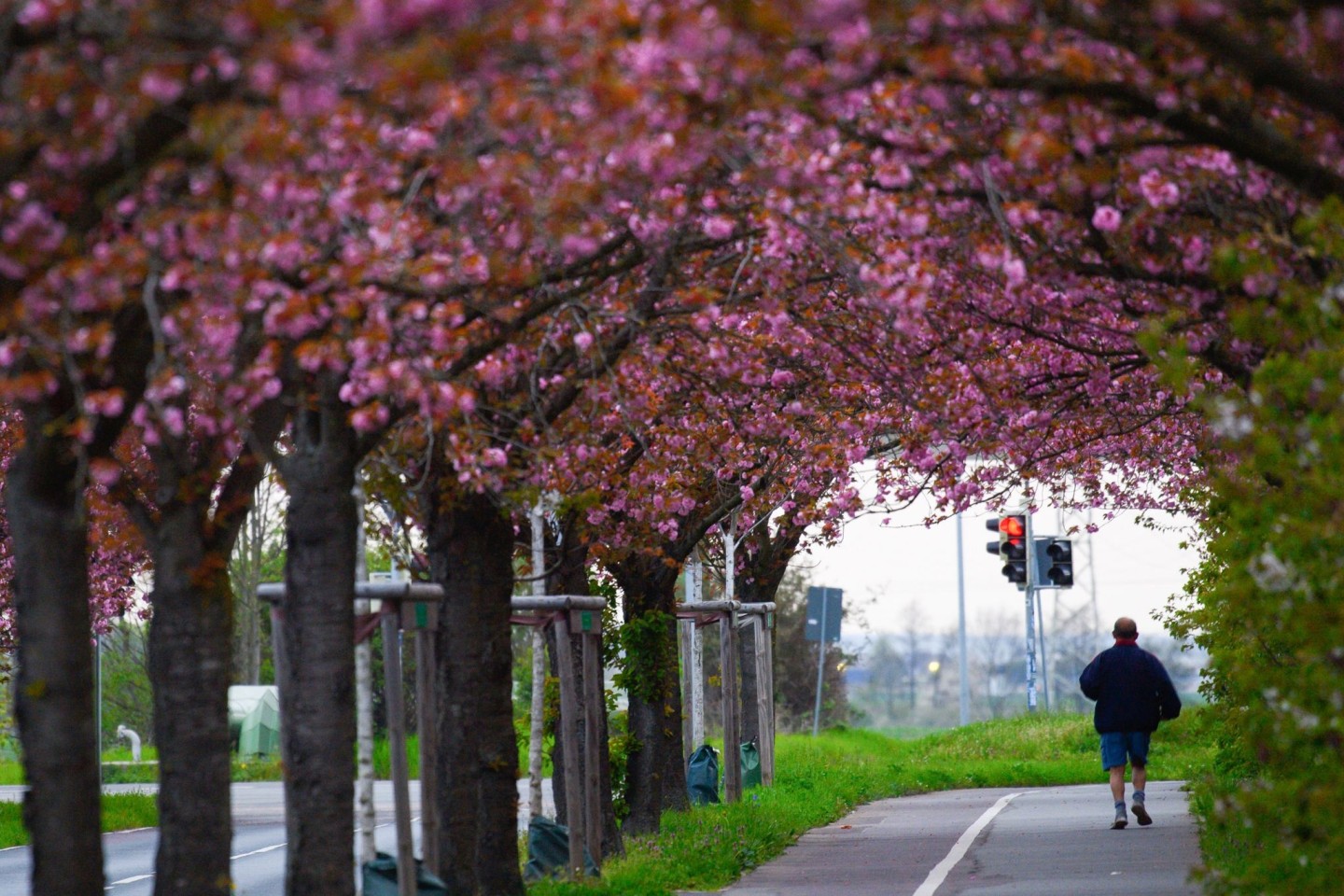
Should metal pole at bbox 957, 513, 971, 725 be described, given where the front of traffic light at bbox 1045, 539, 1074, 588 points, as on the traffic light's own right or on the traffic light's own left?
on the traffic light's own right

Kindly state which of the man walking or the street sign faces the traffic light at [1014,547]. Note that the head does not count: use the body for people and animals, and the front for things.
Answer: the man walking

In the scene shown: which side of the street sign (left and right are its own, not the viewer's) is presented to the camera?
back

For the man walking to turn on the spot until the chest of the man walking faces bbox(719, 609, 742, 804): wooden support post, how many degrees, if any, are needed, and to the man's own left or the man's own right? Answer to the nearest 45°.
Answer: approximately 45° to the man's own left

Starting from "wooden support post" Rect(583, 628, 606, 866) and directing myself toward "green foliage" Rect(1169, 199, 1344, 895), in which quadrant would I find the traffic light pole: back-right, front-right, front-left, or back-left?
back-left

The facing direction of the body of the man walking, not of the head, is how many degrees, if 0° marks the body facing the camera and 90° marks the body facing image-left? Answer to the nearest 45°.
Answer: approximately 180°

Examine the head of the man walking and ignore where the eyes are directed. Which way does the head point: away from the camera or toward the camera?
away from the camera

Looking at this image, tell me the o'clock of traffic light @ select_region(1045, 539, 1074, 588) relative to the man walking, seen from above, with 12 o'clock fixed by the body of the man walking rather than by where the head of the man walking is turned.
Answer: The traffic light is roughly at 12 o'clock from the man walking.

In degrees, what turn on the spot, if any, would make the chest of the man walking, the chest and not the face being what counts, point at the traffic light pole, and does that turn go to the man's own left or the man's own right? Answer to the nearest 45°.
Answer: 0° — they already face it

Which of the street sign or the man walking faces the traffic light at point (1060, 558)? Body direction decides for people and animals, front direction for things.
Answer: the man walking
